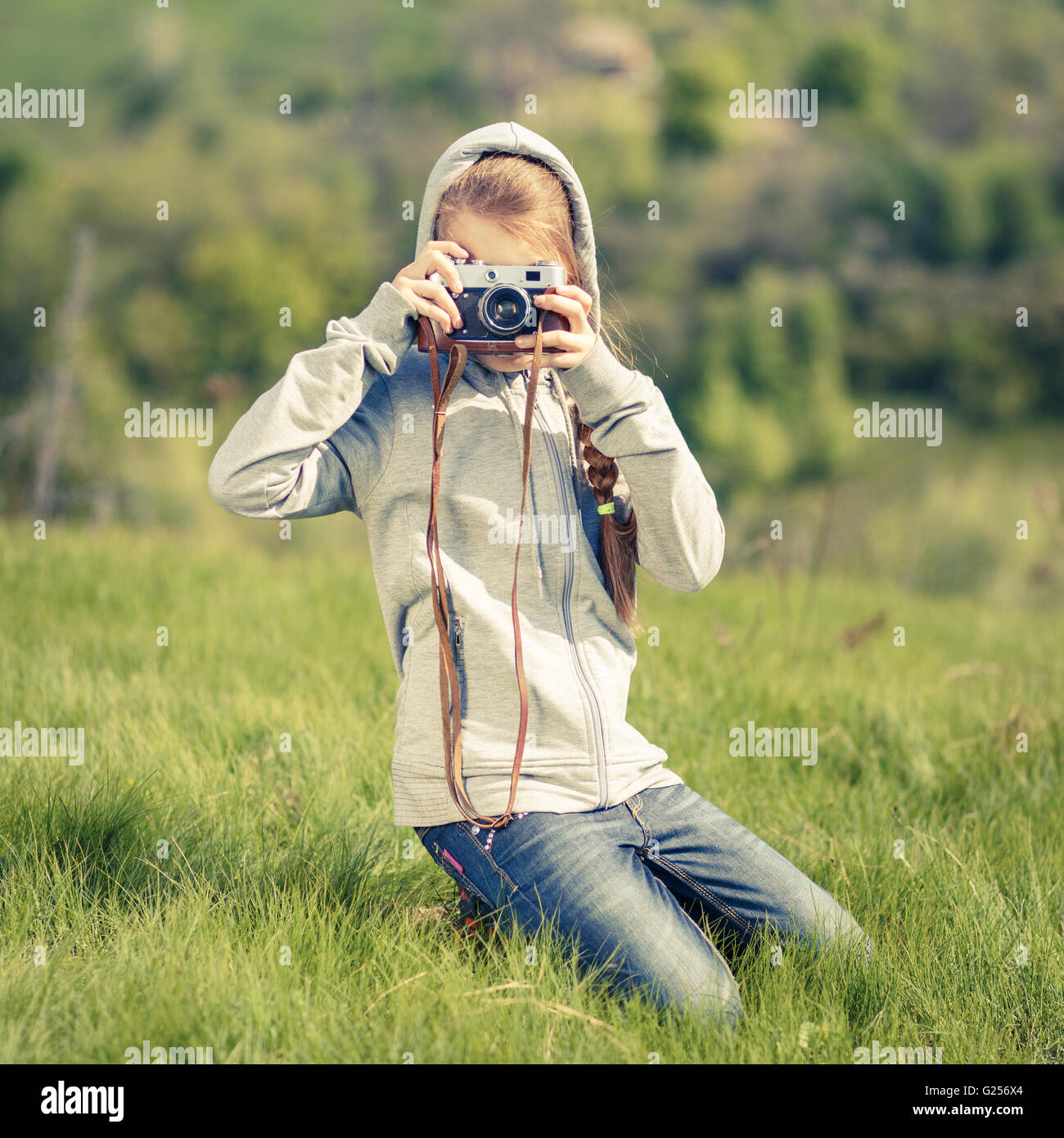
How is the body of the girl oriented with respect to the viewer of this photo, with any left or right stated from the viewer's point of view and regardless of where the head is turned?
facing the viewer and to the right of the viewer

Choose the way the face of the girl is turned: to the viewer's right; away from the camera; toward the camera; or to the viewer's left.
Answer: toward the camera
